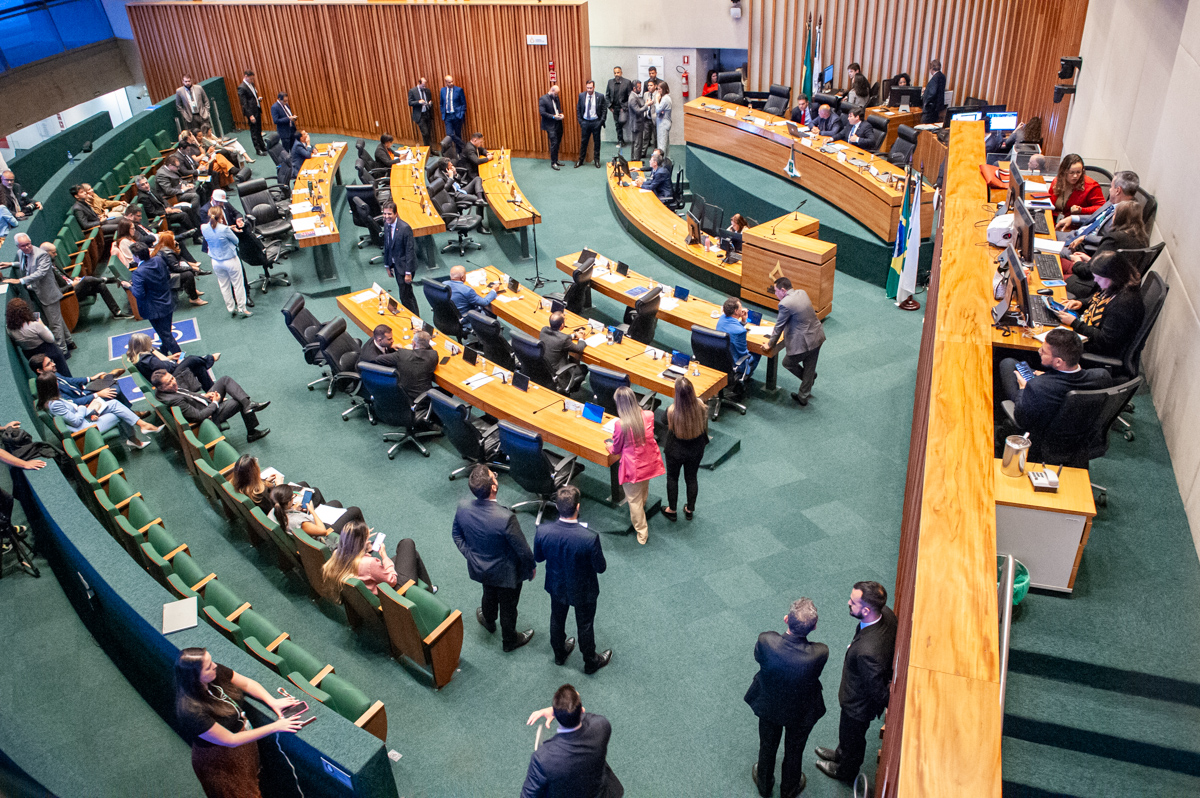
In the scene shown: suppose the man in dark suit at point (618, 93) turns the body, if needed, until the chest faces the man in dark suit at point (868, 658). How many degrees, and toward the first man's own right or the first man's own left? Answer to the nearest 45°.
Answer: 0° — they already face them

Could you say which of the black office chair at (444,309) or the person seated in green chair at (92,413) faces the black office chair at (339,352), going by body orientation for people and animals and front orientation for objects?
the person seated in green chair

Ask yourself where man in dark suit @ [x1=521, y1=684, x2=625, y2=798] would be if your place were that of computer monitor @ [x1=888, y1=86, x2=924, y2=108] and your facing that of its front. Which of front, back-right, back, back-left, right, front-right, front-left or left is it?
back

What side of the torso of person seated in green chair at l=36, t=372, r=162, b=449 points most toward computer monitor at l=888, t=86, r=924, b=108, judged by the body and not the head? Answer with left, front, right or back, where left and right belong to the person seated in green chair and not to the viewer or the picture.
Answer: front

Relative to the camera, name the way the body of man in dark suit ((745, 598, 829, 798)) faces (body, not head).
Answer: away from the camera

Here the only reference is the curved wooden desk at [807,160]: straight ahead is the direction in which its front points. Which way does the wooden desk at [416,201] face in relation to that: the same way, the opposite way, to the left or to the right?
the opposite way

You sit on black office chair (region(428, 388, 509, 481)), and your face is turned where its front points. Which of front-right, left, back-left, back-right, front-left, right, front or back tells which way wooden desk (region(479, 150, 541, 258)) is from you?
front-left

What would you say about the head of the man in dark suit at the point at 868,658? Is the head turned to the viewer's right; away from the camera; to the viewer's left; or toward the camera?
to the viewer's left

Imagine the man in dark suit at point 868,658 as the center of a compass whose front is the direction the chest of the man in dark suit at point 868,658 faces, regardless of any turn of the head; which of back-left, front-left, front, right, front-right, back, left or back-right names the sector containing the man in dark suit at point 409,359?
front-right

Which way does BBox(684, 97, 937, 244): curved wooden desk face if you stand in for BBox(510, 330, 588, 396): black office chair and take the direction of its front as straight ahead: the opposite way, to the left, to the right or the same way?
the opposite way

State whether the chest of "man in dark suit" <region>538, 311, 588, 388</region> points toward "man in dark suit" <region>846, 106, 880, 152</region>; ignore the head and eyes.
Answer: yes

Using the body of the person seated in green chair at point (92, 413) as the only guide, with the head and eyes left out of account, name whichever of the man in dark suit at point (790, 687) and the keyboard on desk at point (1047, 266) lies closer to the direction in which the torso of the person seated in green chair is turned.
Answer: the keyboard on desk

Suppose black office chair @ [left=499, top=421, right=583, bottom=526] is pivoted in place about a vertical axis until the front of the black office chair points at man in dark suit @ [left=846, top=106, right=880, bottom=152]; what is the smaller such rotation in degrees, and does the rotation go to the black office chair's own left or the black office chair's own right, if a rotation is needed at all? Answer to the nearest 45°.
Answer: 0° — it already faces them

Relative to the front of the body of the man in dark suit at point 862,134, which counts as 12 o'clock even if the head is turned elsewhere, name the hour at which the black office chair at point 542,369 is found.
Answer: The black office chair is roughly at 11 o'clock from the man in dark suit.

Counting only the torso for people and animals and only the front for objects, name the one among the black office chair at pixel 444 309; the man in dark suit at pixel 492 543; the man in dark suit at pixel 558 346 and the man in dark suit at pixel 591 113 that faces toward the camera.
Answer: the man in dark suit at pixel 591 113

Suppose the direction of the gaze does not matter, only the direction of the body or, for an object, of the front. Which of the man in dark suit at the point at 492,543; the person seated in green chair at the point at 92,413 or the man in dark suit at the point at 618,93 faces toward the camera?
the man in dark suit at the point at 618,93

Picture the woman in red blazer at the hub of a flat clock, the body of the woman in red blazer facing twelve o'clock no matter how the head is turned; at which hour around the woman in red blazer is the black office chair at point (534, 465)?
The black office chair is roughly at 12 o'clock from the woman in red blazer.

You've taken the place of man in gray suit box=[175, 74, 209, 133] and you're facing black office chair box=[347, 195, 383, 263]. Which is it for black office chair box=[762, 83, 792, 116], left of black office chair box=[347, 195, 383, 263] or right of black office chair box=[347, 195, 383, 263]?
left

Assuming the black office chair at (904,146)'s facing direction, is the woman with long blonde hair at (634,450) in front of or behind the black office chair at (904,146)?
in front

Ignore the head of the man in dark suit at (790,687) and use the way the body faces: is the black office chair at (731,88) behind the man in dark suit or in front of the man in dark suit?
in front

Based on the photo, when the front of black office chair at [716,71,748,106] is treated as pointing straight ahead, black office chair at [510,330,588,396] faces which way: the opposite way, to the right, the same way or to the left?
the opposite way

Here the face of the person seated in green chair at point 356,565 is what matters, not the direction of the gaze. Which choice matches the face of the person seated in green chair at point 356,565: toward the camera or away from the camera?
away from the camera
